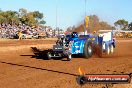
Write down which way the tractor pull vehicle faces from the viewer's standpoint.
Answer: facing the viewer and to the left of the viewer
